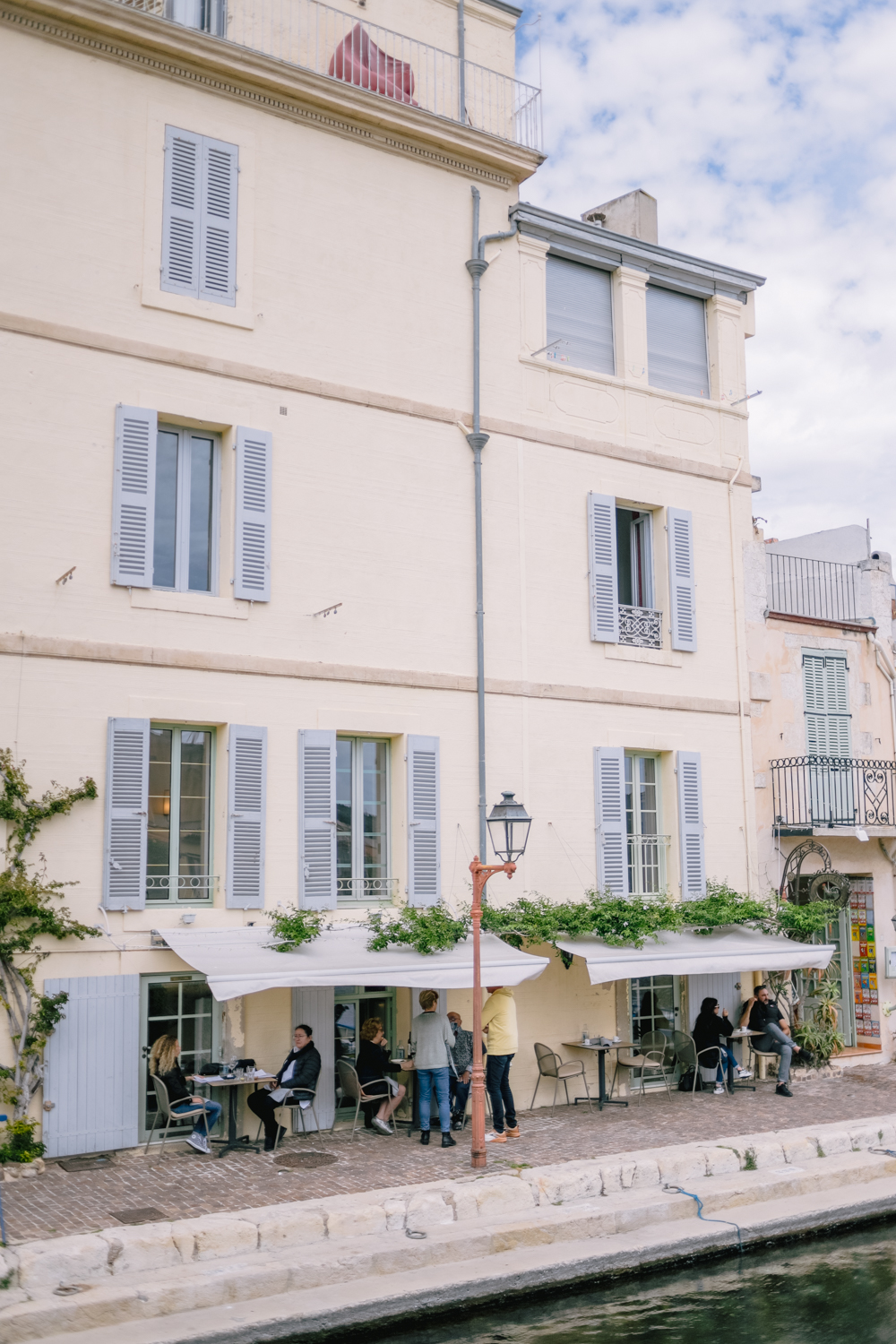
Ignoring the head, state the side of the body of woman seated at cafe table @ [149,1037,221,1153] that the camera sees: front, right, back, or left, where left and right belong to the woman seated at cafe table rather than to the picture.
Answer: right

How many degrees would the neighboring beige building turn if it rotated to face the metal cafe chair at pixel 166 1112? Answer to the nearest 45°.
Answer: approximately 45° to its right

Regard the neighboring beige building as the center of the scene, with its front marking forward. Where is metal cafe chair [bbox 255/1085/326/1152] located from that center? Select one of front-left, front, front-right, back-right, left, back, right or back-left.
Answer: front-right

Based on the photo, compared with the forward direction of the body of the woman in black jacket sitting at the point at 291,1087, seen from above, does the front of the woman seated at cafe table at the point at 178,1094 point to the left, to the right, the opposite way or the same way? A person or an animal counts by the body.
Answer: the opposite way

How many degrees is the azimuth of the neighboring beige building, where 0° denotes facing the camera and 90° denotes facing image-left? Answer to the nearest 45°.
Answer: approximately 0°

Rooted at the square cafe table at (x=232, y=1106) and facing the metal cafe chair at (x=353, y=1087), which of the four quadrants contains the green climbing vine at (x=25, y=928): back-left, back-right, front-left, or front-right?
back-left

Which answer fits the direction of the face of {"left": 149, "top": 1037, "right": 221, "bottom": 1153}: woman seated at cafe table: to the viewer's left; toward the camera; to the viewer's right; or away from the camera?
to the viewer's right

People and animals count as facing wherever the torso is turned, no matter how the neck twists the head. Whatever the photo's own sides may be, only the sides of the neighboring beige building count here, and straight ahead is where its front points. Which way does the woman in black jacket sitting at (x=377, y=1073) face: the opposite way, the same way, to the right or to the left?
to the left

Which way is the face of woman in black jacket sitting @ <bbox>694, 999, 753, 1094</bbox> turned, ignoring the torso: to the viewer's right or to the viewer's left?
to the viewer's right

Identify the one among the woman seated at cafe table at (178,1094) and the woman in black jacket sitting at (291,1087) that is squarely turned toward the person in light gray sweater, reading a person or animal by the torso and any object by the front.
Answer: the woman seated at cafe table

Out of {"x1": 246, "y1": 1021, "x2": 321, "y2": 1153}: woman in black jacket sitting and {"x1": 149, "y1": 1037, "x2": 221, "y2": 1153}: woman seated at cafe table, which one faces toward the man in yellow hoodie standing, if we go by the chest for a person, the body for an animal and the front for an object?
the woman seated at cafe table

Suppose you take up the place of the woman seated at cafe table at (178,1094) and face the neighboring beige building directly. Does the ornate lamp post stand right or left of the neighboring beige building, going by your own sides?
right

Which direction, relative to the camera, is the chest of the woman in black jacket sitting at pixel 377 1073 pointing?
to the viewer's right

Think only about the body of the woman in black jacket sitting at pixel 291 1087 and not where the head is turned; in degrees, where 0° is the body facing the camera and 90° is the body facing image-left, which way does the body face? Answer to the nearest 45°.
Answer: approximately 90°
